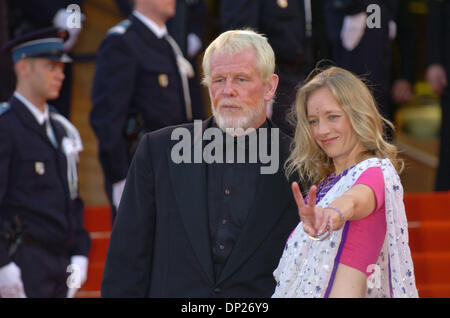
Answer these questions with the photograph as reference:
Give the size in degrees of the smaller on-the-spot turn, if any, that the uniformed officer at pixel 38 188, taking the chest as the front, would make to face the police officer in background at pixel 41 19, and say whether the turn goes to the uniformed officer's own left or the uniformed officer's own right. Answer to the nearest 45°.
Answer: approximately 135° to the uniformed officer's own left

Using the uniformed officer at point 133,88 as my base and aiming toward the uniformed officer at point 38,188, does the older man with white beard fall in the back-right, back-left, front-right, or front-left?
front-left

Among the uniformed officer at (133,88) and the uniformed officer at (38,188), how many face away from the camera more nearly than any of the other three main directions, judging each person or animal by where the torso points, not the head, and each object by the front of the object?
0

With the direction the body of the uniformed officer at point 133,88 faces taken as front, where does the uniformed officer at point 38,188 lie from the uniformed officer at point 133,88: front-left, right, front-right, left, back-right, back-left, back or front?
right

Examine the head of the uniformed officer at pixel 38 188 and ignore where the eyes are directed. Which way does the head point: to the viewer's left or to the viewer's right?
to the viewer's right

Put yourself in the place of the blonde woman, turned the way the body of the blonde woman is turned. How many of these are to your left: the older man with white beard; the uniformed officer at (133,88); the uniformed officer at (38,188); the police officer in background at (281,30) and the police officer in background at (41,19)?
0

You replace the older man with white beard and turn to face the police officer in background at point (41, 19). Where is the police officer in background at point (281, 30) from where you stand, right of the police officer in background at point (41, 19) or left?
right

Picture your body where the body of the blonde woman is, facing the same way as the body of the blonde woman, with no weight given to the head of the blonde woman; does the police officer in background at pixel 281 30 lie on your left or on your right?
on your right

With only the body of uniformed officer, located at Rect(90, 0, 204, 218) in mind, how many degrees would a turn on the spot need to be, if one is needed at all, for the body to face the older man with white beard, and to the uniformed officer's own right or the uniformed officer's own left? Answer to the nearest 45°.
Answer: approximately 45° to the uniformed officer's own right

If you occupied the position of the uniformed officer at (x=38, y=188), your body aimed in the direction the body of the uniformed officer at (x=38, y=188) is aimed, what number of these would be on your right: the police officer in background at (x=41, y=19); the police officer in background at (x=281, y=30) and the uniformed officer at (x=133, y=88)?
0

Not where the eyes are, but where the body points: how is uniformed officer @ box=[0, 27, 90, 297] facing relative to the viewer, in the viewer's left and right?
facing the viewer and to the right of the viewer

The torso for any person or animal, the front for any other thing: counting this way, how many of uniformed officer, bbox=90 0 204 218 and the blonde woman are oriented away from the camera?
0

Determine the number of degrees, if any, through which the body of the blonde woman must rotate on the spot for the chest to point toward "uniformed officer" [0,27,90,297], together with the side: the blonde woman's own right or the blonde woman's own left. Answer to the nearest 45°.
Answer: approximately 90° to the blonde woman's own right

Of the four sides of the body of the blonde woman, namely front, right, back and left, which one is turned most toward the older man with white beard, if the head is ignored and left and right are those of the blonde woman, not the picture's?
right

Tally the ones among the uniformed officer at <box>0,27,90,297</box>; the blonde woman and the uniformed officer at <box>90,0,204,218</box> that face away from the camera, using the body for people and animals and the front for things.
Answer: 0
